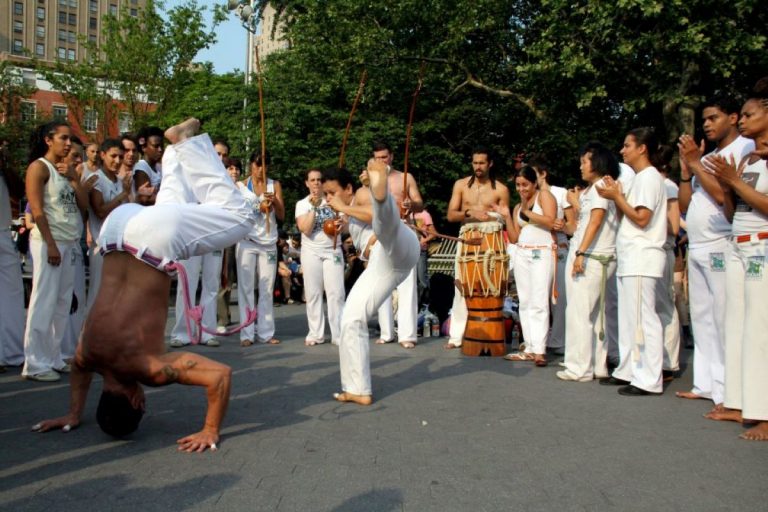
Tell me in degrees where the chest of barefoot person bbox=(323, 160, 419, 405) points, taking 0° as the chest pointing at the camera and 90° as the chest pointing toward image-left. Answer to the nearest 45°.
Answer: approximately 45°

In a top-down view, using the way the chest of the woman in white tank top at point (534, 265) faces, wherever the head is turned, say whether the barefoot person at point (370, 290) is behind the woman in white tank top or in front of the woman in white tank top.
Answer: in front

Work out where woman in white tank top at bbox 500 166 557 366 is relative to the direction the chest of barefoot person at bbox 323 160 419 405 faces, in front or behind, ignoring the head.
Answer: behind

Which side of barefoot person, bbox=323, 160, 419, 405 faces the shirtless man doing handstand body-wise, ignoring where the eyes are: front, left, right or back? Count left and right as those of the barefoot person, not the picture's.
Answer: front

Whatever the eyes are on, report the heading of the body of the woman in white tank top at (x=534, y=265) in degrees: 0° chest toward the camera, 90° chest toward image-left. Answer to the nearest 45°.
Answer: approximately 45°

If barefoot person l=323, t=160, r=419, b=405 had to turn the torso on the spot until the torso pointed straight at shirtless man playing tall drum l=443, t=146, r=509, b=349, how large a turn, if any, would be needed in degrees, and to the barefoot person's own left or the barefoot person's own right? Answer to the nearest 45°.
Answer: approximately 180°

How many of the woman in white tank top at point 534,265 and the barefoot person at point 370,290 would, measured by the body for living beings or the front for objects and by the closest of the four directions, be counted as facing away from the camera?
0
